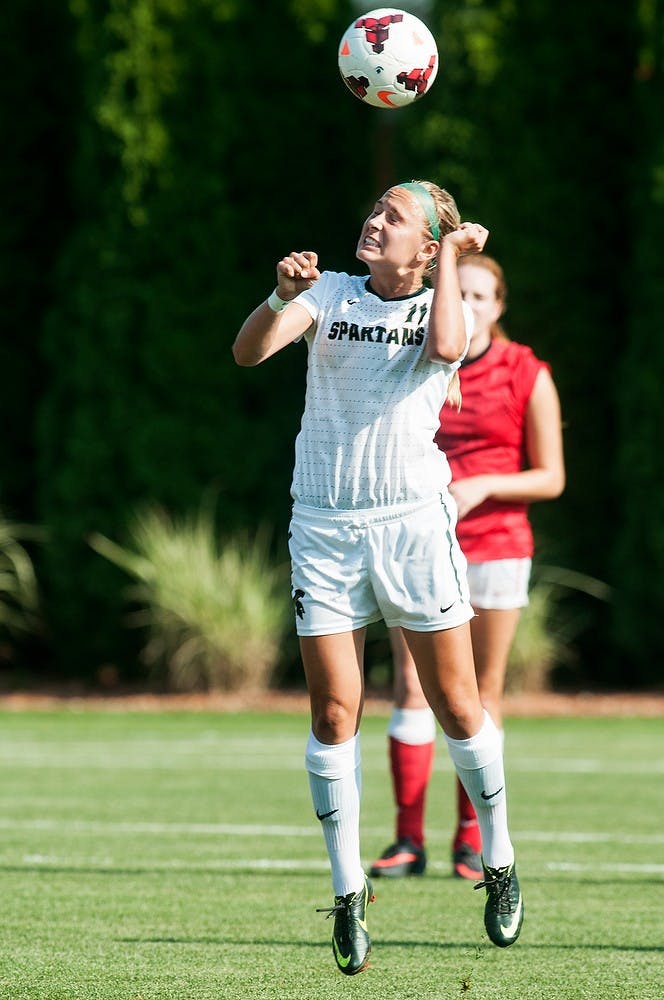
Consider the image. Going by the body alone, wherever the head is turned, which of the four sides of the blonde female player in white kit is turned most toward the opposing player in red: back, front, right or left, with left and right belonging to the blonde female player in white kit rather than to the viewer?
back

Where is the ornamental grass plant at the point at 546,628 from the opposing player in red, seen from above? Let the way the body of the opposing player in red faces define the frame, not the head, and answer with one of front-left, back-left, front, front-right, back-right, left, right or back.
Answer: back-right

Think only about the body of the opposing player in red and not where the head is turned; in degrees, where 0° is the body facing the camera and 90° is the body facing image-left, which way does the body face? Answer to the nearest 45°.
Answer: approximately 45°

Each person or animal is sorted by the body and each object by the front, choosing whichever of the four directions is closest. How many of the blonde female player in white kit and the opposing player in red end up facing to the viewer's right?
0

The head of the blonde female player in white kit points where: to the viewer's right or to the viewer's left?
to the viewer's left

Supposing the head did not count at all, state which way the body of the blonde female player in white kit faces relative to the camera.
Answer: toward the camera

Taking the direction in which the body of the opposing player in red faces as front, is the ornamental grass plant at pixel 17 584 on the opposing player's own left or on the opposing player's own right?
on the opposing player's own right
